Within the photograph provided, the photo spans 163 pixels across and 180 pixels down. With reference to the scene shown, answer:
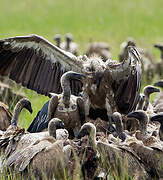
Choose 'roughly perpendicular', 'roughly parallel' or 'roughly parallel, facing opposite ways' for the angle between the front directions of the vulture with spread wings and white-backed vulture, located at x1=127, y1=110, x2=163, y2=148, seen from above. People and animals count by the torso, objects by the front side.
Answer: roughly perpendicular

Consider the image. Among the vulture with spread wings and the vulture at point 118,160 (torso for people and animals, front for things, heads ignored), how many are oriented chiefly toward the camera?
1

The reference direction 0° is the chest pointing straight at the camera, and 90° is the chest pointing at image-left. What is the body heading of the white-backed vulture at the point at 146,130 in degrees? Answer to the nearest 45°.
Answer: approximately 90°

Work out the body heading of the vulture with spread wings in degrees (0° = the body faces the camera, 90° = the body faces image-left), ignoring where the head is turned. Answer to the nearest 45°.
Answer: approximately 0°
